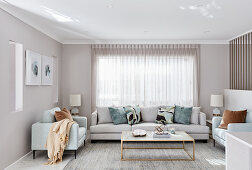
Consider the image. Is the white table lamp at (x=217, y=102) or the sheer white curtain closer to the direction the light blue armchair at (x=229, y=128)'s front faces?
the sheer white curtain

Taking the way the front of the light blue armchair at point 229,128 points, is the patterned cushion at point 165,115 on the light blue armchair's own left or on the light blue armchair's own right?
on the light blue armchair's own right

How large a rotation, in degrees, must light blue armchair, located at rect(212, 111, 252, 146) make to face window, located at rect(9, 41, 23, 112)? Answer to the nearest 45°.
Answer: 0° — it already faces it

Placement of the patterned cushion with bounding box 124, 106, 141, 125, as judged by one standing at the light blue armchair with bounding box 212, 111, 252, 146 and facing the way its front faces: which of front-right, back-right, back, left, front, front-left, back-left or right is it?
front-right

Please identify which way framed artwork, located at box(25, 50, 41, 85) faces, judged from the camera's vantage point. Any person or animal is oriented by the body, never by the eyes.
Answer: facing the viewer and to the right of the viewer

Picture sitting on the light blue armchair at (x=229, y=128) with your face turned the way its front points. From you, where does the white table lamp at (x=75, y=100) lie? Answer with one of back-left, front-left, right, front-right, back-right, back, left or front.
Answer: front-right

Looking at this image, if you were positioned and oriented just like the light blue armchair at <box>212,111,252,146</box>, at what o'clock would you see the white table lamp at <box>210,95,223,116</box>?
The white table lamp is roughly at 4 o'clock from the light blue armchair.

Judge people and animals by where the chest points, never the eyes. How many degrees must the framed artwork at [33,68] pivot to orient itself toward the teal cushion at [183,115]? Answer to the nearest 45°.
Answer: approximately 45° to its left

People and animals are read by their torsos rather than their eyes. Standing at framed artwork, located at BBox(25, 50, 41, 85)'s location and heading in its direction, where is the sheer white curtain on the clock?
The sheer white curtain is roughly at 10 o'clock from the framed artwork.

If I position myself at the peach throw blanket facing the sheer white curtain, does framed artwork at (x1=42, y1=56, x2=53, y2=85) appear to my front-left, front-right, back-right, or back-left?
front-left

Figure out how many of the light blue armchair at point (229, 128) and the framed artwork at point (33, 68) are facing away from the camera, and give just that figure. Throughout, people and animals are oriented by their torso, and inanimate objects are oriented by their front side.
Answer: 0

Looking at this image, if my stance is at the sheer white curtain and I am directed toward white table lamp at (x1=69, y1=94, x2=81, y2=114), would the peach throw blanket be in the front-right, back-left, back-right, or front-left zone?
front-left

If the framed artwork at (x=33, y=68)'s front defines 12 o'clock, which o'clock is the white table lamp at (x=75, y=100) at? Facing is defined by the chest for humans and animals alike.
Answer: The white table lamp is roughly at 9 o'clock from the framed artwork.

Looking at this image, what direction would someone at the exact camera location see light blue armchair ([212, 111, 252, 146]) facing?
facing the viewer and to the left of the viewer
